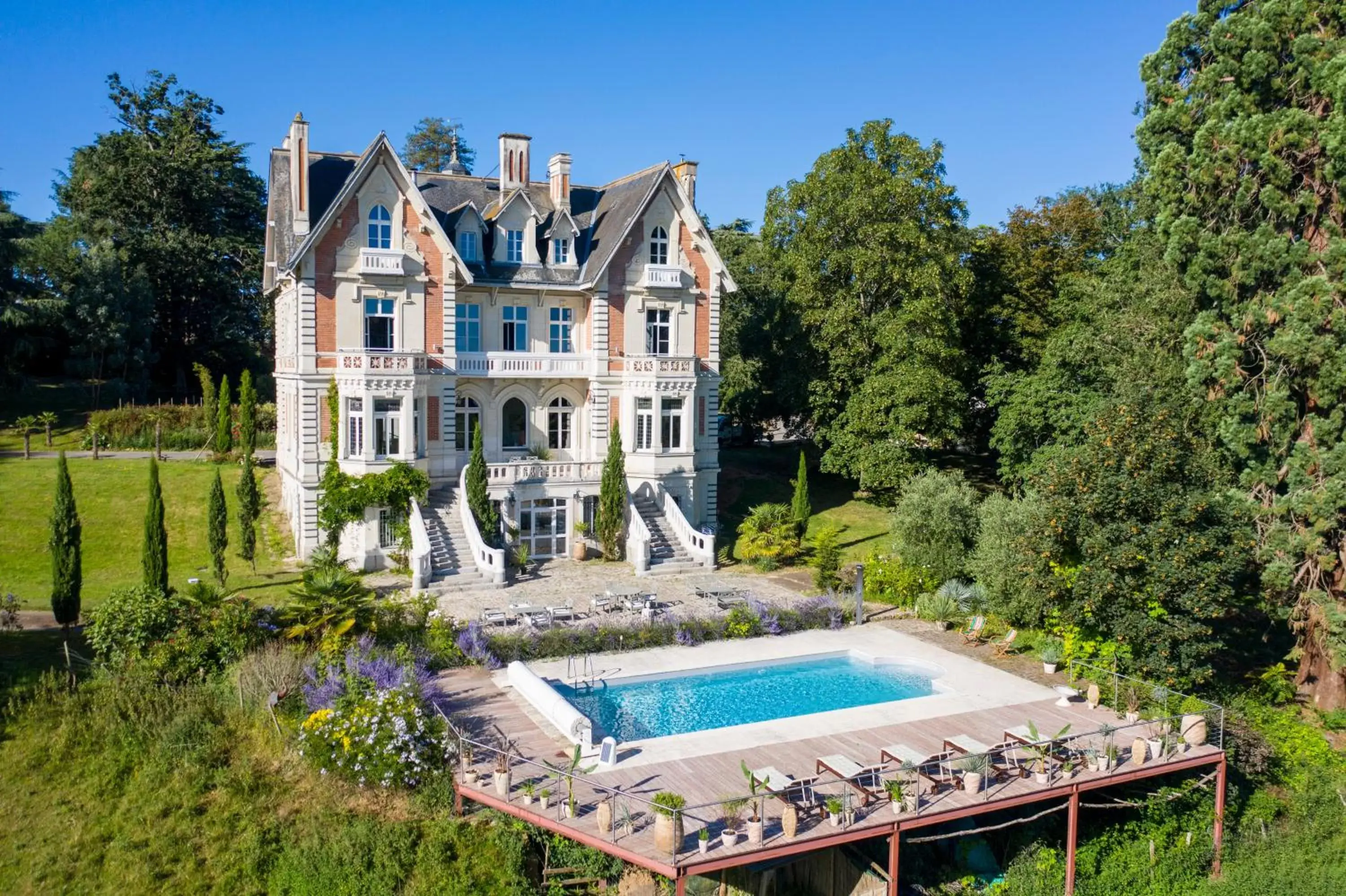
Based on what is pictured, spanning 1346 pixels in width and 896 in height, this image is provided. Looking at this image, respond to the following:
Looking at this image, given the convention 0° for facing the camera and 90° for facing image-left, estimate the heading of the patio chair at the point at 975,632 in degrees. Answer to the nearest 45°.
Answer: approximately 45°

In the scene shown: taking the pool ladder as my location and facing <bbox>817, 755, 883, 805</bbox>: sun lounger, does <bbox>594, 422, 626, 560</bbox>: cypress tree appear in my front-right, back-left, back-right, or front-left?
back-left

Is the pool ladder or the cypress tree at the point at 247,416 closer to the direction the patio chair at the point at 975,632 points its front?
the pool ladder

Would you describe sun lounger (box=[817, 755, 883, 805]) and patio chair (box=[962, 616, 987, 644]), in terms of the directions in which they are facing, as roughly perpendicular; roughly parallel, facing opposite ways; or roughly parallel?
roughly perpendicular
